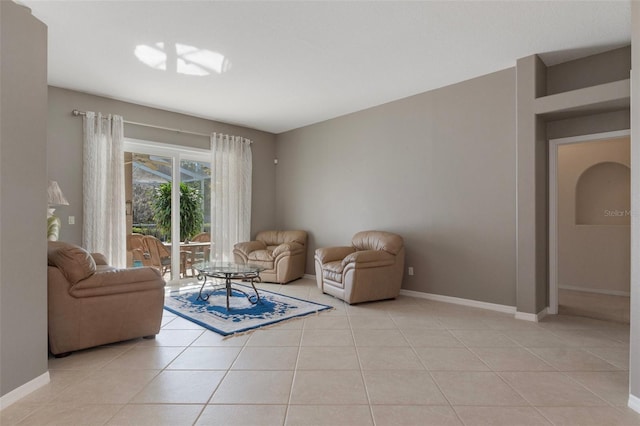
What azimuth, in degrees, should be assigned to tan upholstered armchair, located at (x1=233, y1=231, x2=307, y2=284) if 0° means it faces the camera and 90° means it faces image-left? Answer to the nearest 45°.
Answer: approximately 45°

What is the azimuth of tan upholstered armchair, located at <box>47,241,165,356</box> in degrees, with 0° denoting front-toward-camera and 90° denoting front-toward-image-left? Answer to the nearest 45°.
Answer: approximately 270°

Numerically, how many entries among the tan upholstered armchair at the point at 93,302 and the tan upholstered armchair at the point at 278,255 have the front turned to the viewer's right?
1

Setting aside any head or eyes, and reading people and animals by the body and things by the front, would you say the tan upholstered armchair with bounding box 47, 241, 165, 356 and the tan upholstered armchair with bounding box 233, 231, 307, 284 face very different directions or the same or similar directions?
very different directions

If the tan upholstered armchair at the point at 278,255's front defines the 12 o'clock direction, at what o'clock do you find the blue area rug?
The blue area rug is roughly at 11 o'clock from the tan upholstered armchair.

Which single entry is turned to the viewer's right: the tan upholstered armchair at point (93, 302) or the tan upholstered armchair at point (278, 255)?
the tan upholstered armchair at point (93, 302)

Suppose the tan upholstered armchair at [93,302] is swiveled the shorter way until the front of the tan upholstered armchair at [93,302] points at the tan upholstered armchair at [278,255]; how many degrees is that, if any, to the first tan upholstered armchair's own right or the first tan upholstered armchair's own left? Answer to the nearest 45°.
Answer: approximately 45° to the first tan upholstered armchair's own left

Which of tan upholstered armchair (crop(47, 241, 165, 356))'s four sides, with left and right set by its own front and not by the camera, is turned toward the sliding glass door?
left
